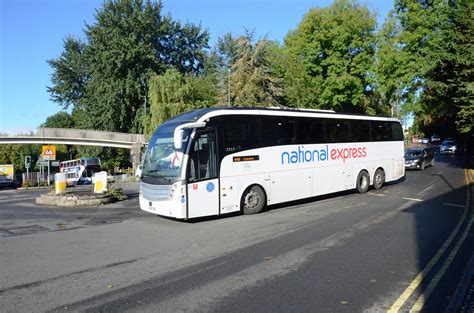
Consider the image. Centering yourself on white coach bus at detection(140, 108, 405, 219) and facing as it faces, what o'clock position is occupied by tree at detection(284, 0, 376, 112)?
The tree is roughly at 5 o'clock from the white coach bus.

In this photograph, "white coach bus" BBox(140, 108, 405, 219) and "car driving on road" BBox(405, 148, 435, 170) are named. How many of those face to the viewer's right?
0

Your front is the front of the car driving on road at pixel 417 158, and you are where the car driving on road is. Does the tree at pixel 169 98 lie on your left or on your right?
on your right

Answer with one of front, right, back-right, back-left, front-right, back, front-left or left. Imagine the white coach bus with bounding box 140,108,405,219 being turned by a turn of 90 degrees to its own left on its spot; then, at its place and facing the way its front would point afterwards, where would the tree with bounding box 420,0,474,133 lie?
left

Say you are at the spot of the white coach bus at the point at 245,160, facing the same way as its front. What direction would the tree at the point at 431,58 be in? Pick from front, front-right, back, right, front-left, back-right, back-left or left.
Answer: back

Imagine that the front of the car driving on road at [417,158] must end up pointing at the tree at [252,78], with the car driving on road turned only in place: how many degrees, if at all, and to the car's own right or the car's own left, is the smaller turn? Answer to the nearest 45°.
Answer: approximately 45° to the car's own right

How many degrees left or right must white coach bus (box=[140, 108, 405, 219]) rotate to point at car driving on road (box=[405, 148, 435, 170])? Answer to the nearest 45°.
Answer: approximately 180°

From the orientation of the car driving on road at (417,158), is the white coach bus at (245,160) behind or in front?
in front

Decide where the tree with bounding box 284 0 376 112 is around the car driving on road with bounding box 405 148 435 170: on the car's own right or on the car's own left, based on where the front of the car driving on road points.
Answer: on the car's own right

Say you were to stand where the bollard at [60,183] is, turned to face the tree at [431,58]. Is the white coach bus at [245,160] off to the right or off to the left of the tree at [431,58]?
right

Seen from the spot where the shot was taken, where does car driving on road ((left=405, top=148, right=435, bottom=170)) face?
facing the viewer and to the left of the viewer
